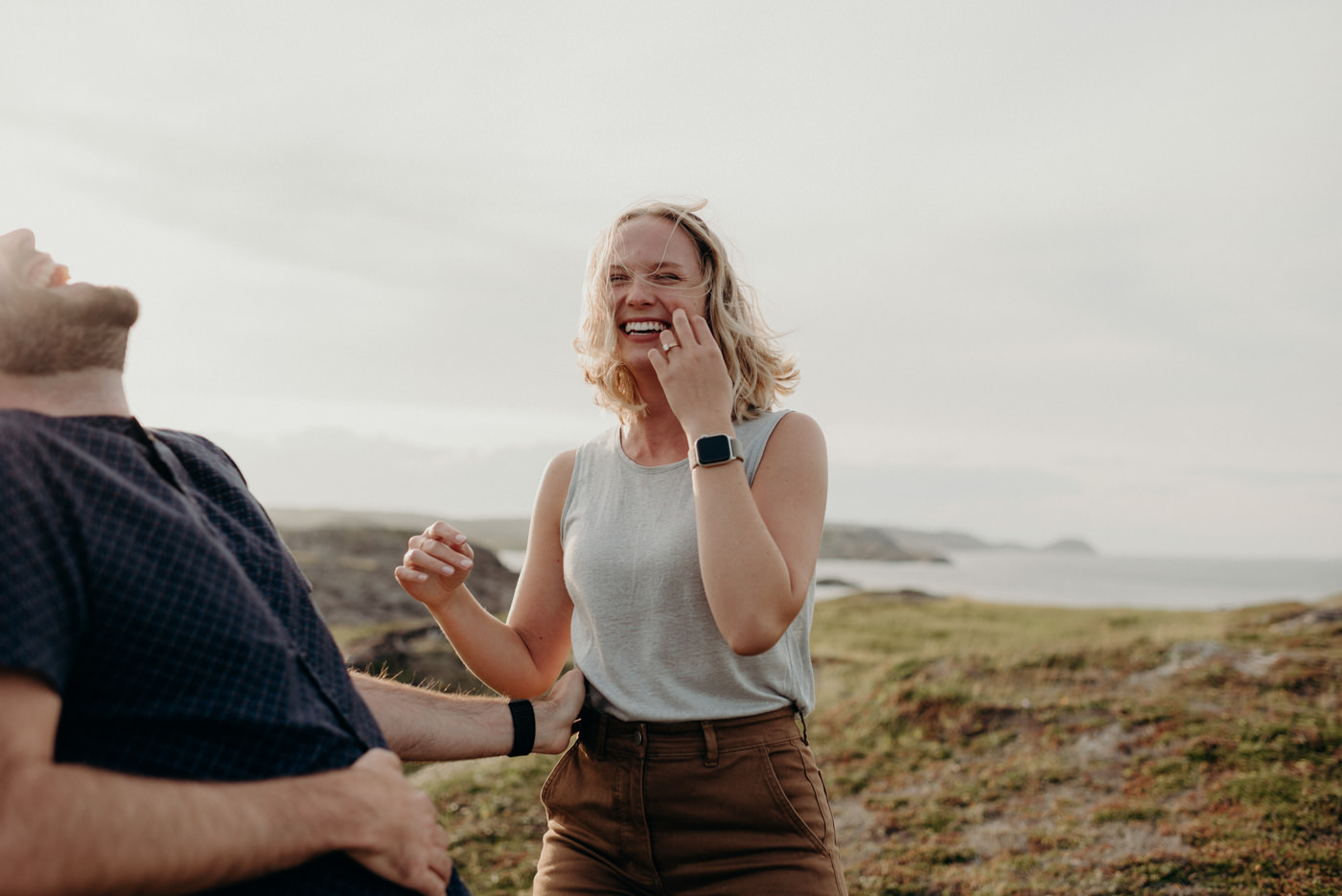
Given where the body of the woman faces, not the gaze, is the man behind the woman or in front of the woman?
in front

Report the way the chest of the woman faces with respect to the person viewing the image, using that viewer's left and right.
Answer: facing the viewer and to the left of the viewer
